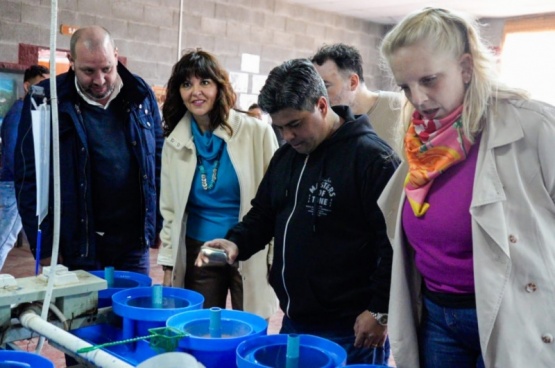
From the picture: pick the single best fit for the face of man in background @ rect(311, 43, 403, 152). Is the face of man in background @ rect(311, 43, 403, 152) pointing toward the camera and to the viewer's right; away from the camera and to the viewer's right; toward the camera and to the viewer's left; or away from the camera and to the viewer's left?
toward the camera and to the viewer's left

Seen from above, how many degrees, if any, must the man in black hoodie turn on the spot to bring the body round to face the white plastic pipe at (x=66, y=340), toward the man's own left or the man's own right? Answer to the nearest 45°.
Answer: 0° — they already face it

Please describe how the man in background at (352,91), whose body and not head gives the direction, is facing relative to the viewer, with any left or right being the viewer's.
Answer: facing to the left of the viewer

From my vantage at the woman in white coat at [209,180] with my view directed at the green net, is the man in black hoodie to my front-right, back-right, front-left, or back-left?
front-left

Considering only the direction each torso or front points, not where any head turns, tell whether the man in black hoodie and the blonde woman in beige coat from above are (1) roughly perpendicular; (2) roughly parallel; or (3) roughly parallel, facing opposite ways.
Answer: roughly parallel
